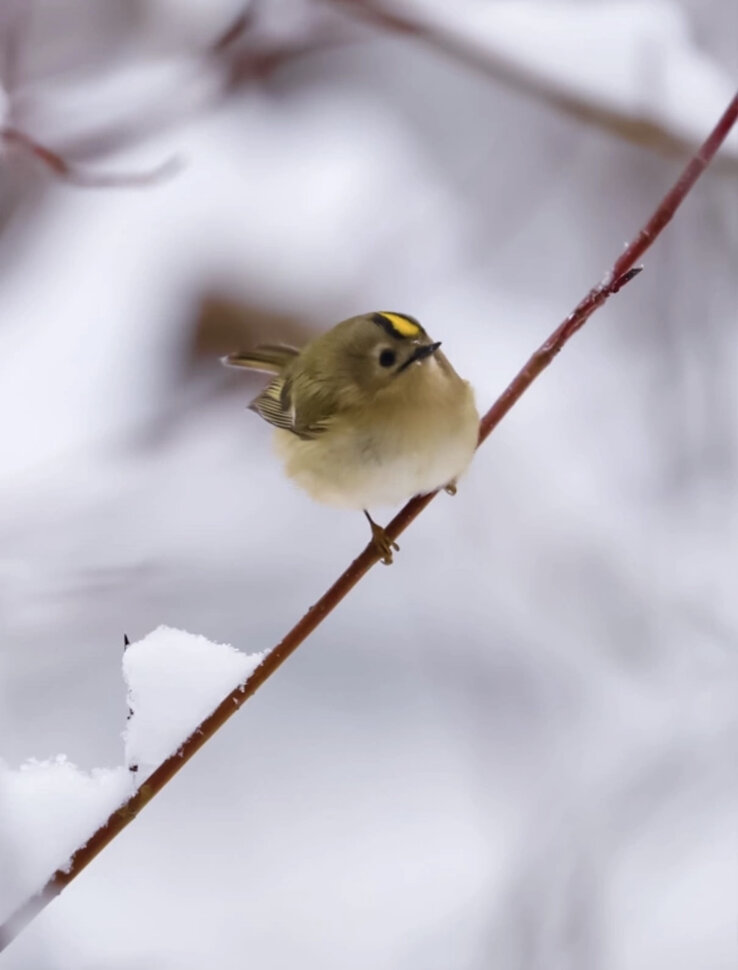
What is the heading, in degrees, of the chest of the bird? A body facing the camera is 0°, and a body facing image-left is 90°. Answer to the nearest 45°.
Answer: approximately 315°
